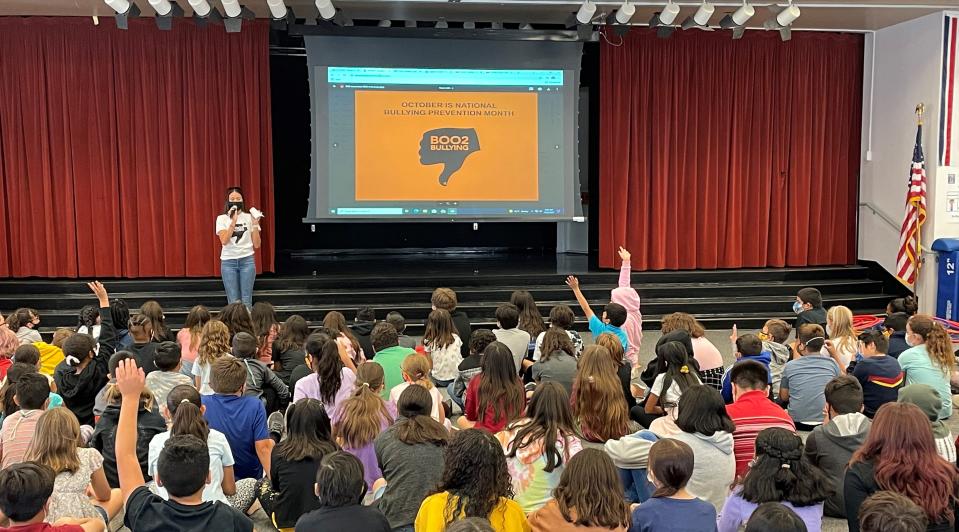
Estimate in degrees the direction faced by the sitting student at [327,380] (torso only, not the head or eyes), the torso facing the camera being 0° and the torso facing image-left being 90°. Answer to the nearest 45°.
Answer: approximately 135°

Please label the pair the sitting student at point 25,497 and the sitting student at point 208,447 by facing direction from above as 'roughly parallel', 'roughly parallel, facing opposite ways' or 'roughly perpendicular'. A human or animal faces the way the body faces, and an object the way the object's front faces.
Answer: roughly parallel

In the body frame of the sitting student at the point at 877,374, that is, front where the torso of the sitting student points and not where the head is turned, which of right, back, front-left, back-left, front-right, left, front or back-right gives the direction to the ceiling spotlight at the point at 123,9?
front-left

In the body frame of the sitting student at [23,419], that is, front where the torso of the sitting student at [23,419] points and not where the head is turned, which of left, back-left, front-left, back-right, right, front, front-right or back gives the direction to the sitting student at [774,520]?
back-right

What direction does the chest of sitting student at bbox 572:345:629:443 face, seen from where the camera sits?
away from the camera

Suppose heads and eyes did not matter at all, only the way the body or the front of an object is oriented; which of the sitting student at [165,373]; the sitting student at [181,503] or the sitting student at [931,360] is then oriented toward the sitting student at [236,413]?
the sitting student at [181,503]

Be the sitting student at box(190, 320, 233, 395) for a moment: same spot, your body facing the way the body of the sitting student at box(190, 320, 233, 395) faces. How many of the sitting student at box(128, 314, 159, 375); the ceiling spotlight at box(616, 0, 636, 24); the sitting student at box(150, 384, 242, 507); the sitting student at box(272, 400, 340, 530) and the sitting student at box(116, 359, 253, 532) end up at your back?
3

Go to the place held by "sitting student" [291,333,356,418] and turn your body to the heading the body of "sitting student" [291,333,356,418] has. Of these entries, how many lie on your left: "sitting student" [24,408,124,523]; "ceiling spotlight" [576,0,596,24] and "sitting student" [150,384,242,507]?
2

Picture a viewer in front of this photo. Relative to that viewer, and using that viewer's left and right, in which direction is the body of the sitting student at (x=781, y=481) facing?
facing away from the viewer

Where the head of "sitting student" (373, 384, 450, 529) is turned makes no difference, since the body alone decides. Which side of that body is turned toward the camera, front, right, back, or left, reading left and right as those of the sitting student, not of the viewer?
back

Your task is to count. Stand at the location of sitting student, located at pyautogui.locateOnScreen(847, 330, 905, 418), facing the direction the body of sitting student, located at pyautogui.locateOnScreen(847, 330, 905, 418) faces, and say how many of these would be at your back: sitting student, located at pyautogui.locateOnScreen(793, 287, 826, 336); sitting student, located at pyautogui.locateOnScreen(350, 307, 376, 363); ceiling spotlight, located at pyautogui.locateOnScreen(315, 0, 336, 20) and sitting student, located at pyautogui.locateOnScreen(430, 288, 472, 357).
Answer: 0

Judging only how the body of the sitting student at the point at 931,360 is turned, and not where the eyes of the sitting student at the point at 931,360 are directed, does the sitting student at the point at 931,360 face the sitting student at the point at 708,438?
no

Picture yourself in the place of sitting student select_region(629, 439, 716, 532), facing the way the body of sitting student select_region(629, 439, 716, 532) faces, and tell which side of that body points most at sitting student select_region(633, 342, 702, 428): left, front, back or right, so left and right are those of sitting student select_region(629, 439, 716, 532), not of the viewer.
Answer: front

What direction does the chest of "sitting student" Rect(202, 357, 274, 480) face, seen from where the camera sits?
away from the camera

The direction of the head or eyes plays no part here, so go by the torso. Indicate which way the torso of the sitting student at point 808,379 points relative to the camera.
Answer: away from the camera

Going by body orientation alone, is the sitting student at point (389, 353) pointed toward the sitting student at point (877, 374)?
no

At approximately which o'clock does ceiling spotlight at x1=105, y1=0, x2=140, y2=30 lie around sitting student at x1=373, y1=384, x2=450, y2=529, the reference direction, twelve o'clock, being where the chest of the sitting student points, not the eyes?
The ceiling spotlight is roughly at 11 o'clock from the sitting student.

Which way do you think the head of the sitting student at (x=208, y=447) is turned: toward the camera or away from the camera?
away from the camera

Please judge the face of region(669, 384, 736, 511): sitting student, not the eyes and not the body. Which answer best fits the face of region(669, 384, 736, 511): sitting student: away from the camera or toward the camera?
away from the camera

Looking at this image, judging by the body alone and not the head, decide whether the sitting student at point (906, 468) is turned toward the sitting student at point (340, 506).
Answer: no

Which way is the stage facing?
toward the camera
